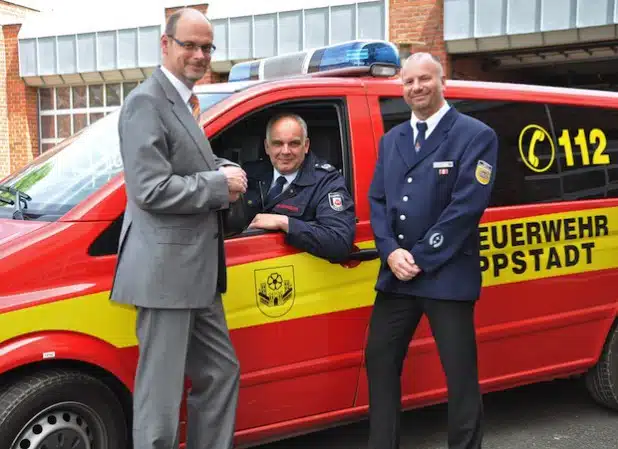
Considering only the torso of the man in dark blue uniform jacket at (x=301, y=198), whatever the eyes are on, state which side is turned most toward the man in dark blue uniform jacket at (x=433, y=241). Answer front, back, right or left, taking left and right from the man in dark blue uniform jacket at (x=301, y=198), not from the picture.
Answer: left

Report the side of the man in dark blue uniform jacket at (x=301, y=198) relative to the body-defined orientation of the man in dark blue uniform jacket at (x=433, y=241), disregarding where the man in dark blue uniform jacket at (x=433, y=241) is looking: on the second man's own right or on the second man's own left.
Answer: on the second man's own right
